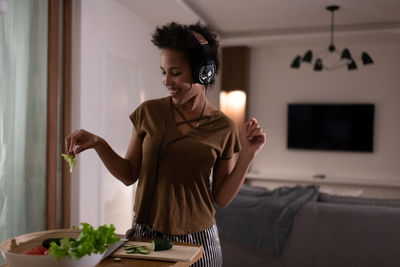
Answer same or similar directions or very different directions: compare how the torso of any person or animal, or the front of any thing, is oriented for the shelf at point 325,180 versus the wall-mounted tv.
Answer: same or similar directions

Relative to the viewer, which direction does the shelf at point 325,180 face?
toward the camera

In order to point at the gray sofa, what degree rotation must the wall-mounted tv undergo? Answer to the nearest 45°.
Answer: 0° — it already faces it

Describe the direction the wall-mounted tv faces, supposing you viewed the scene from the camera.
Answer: facing the viewer

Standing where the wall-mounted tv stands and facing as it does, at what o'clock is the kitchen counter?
The kitchen counter is roughly at 12 o'clock from the wall-mounted tv.

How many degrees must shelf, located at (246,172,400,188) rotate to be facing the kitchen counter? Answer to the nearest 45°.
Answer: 0° — it already faces it

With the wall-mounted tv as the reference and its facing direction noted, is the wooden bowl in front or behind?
in front

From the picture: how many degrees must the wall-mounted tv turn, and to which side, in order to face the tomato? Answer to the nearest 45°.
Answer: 0° — it already faces it

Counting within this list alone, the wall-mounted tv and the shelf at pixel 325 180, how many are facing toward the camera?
2

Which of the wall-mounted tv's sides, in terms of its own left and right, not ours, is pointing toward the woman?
front

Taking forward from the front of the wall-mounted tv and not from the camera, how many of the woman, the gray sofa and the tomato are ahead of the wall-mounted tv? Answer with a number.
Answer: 3

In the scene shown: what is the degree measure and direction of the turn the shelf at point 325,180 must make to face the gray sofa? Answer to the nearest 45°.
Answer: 0° — it already faces it

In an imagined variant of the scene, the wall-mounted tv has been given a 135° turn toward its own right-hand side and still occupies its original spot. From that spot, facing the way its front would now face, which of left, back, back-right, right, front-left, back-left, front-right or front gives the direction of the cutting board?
back-left

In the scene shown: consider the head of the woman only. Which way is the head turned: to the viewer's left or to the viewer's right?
to the viewer's left

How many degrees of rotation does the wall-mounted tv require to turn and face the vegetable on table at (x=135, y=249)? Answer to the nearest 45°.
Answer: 0° — it already faces it

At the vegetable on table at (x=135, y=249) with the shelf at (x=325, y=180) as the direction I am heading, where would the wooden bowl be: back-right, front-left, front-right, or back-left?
back-left

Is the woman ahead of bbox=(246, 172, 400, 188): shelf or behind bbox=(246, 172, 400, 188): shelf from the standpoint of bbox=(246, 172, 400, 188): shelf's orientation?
ahead
